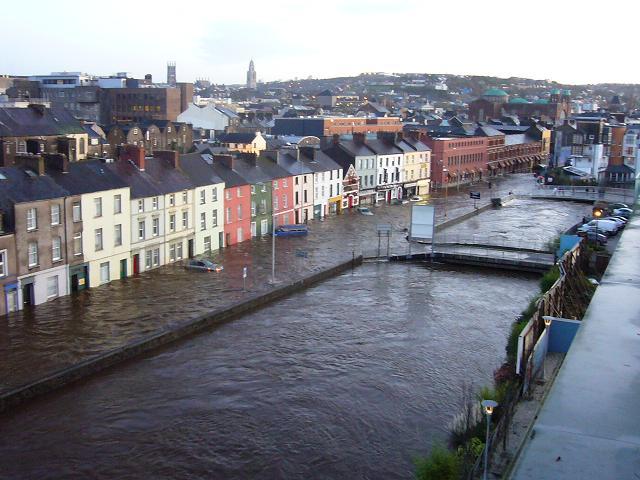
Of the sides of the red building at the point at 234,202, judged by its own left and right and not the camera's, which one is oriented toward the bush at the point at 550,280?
front

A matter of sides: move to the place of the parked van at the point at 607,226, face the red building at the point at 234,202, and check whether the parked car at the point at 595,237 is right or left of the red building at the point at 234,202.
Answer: left

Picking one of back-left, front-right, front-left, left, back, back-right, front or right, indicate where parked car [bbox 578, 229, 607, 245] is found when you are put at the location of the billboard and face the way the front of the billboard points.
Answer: left

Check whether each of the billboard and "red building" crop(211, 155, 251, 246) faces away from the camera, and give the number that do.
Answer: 0

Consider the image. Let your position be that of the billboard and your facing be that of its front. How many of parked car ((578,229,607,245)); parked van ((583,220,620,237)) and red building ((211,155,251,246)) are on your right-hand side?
1

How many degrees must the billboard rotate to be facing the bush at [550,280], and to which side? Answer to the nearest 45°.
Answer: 0° — it already faces it

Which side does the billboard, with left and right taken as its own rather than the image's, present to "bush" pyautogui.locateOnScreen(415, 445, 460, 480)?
front

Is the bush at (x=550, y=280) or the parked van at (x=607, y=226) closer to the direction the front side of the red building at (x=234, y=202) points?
the bush

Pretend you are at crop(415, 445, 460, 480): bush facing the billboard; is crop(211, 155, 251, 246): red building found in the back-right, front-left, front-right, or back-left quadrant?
front-left

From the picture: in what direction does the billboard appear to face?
toward the camera

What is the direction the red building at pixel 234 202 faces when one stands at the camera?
facing the viewer and to the right of the viewer

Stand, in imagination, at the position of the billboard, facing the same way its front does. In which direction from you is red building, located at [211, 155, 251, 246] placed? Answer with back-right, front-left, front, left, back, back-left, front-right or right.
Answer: right

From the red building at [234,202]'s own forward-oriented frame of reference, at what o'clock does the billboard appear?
The billboard is roughly at 11 o'clock from the red building.

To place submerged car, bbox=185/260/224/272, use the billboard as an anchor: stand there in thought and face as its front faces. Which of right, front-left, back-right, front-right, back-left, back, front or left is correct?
front-right

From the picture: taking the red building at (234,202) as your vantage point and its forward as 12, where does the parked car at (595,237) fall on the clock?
The parked car is roughly at 11 o'clock from the red building.

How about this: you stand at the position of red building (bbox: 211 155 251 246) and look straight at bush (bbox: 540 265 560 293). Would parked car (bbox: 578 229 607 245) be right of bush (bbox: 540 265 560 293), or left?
left

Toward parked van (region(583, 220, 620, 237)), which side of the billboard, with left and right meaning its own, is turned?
left
